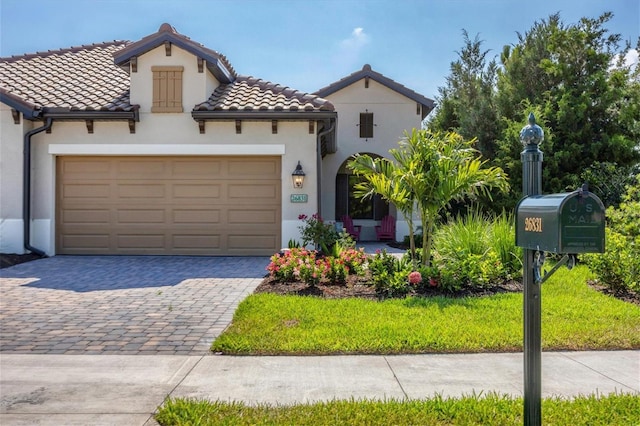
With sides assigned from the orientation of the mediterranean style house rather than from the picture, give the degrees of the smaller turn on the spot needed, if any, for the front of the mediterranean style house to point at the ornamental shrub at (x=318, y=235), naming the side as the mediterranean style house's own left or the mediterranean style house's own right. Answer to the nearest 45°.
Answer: approximately 45° to the mediterranean style house's own left

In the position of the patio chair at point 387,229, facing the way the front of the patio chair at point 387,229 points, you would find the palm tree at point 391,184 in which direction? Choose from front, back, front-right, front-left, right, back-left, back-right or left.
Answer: front-left

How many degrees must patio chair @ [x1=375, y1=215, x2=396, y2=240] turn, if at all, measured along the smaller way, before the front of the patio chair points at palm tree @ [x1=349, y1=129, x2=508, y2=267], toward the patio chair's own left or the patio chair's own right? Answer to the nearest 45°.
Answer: approximately 45° to the patio chair's own left

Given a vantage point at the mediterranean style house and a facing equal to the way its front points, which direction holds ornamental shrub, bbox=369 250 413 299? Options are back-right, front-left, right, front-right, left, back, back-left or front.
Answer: front-left

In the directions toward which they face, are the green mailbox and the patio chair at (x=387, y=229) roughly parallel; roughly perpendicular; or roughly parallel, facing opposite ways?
roughly parallel

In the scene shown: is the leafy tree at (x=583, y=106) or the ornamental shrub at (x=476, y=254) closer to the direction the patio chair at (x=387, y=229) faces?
the ornamental shrub

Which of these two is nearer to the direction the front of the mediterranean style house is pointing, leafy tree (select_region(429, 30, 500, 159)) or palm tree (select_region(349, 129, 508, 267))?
the palm tree

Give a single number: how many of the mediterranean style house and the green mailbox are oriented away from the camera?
0
